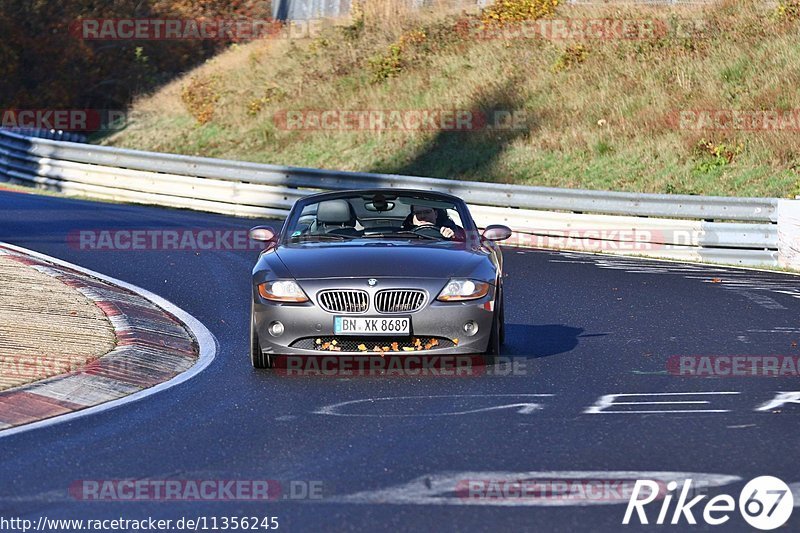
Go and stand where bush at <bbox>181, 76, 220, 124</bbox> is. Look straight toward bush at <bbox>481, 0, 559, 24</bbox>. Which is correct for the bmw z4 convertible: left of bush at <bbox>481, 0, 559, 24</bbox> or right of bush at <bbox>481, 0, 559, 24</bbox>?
right

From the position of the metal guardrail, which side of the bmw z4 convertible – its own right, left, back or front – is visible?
back

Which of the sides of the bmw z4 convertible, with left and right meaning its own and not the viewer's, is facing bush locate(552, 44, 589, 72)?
back

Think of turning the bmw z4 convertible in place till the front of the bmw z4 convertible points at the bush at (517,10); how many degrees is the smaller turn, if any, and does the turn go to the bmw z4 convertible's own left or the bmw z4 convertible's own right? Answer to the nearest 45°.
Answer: approximately 180°

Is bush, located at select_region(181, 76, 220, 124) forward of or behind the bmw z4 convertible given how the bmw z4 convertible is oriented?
behind

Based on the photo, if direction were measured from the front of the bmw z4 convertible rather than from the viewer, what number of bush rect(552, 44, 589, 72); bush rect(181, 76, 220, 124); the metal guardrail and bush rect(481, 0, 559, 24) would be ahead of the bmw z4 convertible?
0

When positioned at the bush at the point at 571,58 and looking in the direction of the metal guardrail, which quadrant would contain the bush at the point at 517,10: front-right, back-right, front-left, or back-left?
back-right

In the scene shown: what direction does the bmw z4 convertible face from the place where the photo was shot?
facing the viewer
